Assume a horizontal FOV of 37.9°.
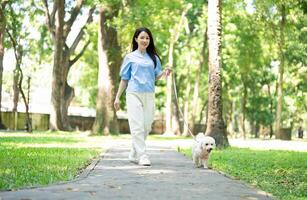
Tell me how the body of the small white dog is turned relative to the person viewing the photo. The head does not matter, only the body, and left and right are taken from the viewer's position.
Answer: facing the viewer and to the right of the viewer

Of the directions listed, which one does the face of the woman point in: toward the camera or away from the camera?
toward the camera

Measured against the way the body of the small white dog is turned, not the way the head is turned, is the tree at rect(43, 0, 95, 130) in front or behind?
behind

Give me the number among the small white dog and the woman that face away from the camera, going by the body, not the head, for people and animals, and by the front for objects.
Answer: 0

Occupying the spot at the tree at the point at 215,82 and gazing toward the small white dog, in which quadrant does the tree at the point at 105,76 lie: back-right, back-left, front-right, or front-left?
back-right

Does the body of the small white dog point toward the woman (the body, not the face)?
no

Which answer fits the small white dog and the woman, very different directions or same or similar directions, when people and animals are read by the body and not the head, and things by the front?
same or similar directions

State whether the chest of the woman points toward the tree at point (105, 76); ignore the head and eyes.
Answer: no

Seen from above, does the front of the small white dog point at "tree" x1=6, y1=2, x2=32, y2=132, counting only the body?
no

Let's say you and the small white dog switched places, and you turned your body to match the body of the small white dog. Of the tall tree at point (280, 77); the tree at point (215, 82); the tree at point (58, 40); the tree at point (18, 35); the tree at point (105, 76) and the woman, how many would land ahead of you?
0

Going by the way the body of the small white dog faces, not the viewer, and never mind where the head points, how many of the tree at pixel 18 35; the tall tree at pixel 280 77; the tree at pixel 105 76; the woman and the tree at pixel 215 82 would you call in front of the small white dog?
0

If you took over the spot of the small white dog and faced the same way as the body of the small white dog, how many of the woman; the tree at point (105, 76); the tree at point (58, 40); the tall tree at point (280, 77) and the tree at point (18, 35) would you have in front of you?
0

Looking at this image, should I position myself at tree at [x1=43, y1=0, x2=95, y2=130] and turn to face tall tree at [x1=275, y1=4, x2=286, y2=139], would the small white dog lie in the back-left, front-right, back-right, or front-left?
front-right

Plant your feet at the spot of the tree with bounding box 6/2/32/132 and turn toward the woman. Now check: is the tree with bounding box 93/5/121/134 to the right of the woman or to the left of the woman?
left

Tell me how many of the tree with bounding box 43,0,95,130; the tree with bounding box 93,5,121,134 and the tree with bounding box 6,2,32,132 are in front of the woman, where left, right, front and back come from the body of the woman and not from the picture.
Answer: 0

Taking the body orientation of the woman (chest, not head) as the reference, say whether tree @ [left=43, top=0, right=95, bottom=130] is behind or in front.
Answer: behind
